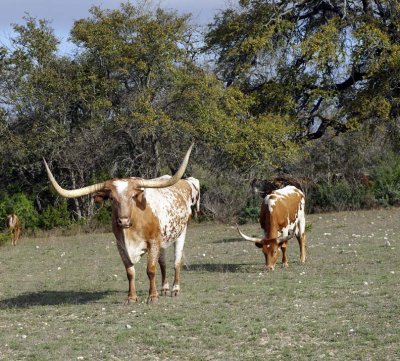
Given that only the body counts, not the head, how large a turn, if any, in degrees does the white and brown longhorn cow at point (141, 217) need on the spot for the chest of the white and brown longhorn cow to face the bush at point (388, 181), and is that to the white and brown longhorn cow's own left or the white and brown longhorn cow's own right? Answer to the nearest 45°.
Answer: approximately 180°

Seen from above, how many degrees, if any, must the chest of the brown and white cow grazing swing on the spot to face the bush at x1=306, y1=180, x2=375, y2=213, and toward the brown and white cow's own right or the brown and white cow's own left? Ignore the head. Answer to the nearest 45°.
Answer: approximately 135° to the brown and white cow's own right

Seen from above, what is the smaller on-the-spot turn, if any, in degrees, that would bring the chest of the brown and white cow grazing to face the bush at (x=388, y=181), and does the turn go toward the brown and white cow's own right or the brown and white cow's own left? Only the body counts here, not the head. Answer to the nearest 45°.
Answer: approximately 135° to the brown and white cow's own right

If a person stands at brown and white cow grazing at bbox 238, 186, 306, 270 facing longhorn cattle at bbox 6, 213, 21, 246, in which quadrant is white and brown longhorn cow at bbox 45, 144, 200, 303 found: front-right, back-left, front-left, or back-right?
back-left

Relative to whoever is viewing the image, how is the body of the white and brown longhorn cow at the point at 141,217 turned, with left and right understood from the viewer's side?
facing the viewer and to the left of the viewer

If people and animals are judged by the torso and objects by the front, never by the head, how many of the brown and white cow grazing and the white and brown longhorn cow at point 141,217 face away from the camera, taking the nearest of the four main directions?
0

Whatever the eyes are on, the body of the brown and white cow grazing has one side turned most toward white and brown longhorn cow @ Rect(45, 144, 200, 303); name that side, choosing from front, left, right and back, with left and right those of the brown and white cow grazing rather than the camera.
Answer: front

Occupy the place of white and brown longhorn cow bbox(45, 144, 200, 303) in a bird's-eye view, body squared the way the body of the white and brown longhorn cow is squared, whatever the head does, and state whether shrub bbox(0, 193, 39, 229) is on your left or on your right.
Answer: on your right

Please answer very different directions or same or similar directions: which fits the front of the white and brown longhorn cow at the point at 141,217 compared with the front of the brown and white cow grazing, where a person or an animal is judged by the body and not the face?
same or similar directions
